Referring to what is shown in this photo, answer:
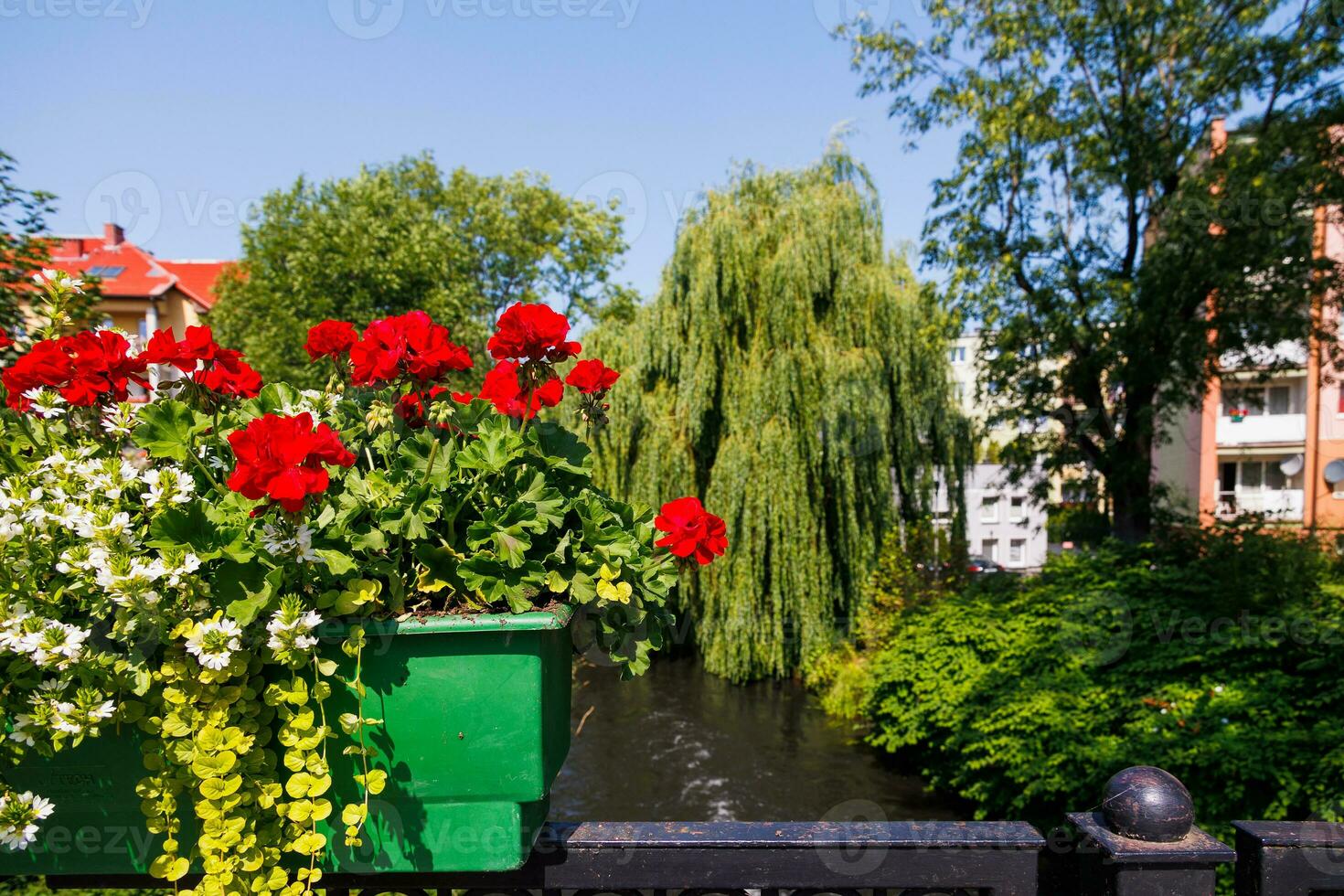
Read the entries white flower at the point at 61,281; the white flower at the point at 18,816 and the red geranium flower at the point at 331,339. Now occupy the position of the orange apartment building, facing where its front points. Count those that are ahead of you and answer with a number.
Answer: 3

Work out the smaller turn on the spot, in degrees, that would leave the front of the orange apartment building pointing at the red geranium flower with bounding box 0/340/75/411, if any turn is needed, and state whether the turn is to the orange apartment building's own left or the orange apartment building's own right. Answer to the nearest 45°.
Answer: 0° — it already faces it

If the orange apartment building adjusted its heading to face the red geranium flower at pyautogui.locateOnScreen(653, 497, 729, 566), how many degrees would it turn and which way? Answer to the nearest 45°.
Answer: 0° — it already faces it

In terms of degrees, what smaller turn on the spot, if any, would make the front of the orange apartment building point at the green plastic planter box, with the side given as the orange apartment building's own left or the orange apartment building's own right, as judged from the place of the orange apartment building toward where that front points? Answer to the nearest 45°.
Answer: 0° — it already faces it

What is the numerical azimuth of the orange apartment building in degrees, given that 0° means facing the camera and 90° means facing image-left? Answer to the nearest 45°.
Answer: approximately 0°

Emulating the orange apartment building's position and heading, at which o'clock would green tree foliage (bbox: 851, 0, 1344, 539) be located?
The green tree foliage is roughly at 12 o'clock from the orange apartment building.

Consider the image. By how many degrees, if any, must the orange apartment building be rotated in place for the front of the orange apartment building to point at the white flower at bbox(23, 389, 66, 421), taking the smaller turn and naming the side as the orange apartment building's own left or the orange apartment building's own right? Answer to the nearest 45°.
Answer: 0° — it already faces it
